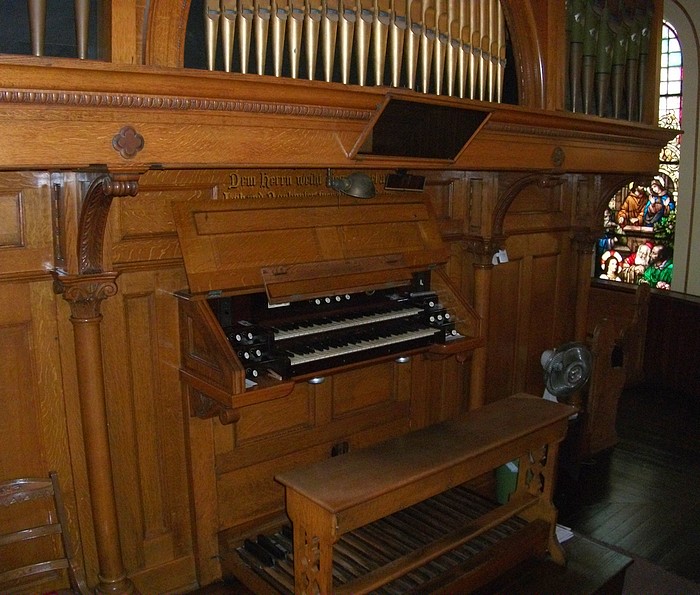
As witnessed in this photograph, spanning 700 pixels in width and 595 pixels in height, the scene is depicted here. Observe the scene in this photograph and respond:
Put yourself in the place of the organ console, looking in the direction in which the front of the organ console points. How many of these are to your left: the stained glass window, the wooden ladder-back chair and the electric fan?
2

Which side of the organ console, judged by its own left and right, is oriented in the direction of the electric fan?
left

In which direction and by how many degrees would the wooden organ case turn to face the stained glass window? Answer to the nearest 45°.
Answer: approximately 90° to its left

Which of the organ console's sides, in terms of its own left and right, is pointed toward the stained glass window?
left

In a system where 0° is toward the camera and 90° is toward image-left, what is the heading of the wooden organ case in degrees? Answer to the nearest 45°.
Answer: approximately 315°

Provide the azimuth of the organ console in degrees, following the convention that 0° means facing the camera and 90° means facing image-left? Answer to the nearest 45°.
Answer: approximately 315°

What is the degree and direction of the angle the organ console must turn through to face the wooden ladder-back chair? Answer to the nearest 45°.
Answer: approximately 90° to its right
